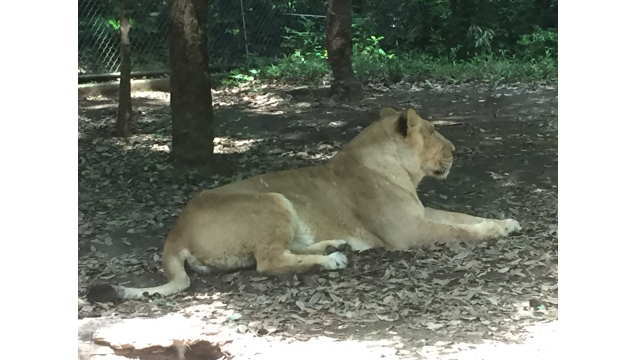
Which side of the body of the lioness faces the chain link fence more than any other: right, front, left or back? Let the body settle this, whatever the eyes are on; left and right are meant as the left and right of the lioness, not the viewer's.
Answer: left

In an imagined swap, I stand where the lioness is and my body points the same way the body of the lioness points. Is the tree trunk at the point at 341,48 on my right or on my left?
on my left

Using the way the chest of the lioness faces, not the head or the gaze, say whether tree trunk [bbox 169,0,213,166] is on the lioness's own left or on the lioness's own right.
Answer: on the lioness's own left

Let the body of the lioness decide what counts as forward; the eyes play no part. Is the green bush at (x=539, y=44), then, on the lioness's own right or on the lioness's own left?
on the lioness's own left

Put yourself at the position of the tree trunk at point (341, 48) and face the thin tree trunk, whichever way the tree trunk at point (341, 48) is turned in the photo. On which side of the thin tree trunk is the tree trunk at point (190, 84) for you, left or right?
left

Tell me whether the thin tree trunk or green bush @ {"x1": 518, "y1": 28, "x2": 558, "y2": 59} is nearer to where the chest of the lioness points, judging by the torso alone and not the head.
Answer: the green bush

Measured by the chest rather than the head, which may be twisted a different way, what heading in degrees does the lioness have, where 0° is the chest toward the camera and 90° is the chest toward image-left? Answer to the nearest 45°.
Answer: approximately 270°
